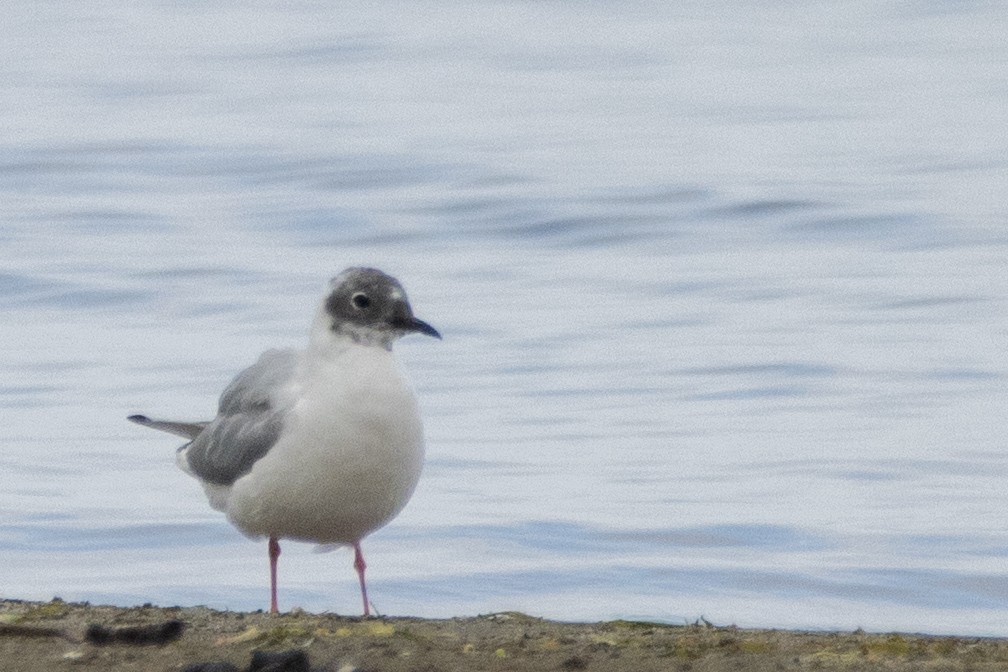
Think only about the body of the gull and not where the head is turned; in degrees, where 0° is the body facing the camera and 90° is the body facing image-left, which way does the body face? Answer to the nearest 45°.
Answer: approximately 315°
